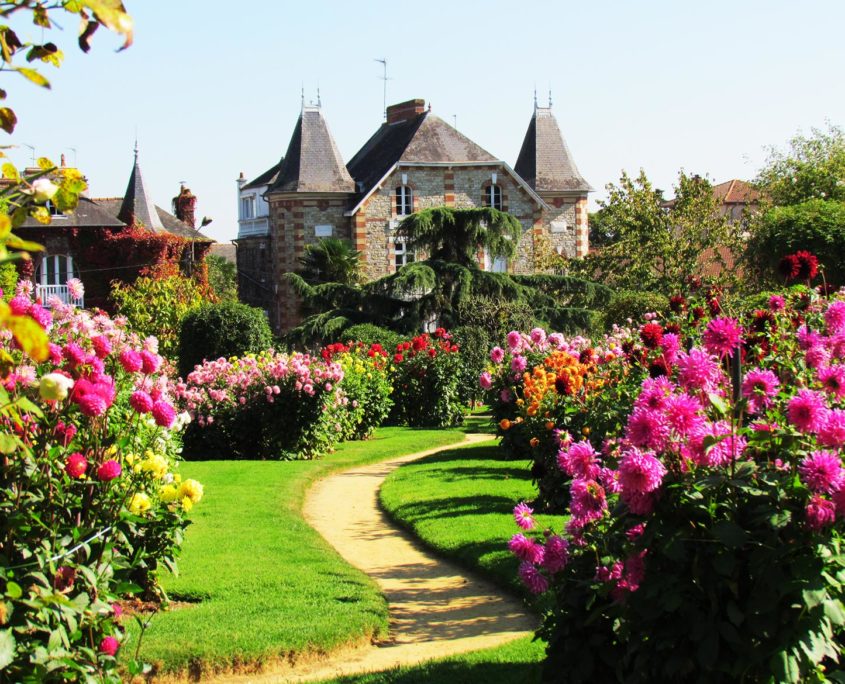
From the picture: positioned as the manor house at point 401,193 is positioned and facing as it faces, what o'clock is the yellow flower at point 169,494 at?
The yellow flower is roughly at 12 o'clock from the manor house.

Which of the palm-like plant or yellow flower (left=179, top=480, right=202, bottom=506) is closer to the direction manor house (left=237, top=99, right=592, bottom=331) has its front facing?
the yellow flower

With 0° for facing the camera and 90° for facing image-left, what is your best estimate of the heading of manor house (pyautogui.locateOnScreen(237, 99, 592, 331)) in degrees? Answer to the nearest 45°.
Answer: approximately 0°

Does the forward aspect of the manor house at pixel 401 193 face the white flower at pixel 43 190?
yes

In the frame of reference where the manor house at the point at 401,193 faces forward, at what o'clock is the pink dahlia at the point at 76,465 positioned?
The pink dahlia is roughly at 12 o'clock from the manor house.

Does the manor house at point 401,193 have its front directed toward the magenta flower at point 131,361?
yes

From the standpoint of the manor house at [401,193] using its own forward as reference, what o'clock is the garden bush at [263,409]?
The garden bush is roughly at 12 o'clock from the manor house.

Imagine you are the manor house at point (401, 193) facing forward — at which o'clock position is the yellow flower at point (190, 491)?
The yellow flower is roughly at 12 o'clock from the manor house.
